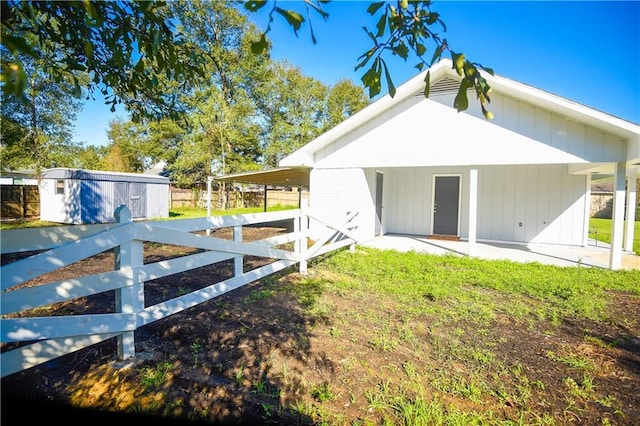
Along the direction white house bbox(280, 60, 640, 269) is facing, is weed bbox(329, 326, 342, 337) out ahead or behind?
ahead

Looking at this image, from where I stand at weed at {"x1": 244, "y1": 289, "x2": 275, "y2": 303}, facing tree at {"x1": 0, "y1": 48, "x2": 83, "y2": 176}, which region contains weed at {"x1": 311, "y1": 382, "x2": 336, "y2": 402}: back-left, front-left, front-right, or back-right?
back-left

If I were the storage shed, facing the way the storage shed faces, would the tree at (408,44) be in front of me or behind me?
in front

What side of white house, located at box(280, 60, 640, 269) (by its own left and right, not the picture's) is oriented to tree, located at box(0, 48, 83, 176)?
right

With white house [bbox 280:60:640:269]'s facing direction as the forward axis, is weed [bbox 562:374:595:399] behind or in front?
in front

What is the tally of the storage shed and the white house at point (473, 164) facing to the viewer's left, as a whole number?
0

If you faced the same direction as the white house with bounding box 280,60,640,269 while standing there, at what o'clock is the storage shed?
The storage shed is roughly at 3 o'clock from the white house.

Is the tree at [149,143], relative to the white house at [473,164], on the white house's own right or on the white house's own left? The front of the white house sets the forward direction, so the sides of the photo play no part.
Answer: on the white house's own right

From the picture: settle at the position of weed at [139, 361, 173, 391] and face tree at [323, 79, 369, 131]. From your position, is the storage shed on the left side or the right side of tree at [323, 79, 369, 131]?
left

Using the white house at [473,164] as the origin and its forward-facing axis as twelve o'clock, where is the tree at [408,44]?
The tree is roughly at 12 o'clock from the white house.

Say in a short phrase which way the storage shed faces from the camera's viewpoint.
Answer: facing the viewer and to the right of the viewer

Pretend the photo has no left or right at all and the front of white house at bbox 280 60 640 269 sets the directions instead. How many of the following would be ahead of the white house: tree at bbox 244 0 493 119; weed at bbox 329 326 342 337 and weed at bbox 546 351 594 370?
3

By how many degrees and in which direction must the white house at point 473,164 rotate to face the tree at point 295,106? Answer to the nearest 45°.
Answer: approximately 135° to its right
